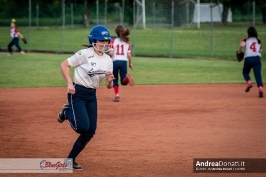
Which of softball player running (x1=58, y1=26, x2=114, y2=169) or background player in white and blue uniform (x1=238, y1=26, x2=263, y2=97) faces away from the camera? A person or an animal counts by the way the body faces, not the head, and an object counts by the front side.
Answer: the background player in white and blue uniform

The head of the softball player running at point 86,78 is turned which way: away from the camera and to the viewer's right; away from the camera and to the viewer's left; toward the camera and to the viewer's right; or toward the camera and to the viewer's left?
toward the camera and to the viewer's right

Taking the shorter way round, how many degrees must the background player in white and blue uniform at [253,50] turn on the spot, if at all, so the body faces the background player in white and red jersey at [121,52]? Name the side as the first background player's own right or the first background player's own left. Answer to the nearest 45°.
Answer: approximately 90° to the first background player's own left

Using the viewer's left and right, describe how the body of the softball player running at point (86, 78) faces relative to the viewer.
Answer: facing the viewer and to the right of the viewer

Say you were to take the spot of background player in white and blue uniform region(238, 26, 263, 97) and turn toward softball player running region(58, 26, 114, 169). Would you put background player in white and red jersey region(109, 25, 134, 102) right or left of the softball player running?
right

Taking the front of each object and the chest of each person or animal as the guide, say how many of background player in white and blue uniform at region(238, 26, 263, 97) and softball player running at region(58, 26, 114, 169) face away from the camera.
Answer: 1

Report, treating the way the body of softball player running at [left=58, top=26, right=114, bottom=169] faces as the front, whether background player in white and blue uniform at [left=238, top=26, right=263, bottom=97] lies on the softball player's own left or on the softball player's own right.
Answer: on the softball player's own left

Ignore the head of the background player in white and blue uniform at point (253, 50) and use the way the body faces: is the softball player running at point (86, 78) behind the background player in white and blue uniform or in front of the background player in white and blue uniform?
behind

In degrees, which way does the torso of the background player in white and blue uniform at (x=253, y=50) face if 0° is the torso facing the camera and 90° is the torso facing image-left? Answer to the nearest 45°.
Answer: approximately 180°
